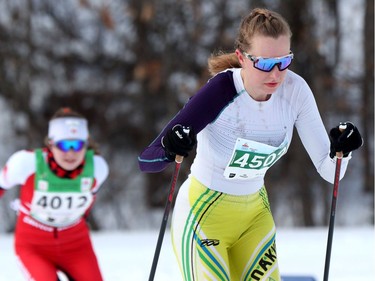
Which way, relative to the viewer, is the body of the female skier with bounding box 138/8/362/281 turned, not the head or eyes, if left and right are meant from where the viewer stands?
facing the viewer and to the right of the viewer

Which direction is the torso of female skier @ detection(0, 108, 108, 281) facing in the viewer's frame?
toward the camera

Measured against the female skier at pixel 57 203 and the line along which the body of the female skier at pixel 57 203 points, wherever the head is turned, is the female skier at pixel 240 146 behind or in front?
in front

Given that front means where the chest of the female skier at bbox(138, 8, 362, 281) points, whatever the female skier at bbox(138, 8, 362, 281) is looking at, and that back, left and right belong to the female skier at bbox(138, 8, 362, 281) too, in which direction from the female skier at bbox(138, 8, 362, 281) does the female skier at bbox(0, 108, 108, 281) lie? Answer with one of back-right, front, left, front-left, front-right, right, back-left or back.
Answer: back

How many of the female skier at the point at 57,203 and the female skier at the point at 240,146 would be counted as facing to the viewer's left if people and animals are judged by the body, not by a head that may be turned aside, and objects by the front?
0
